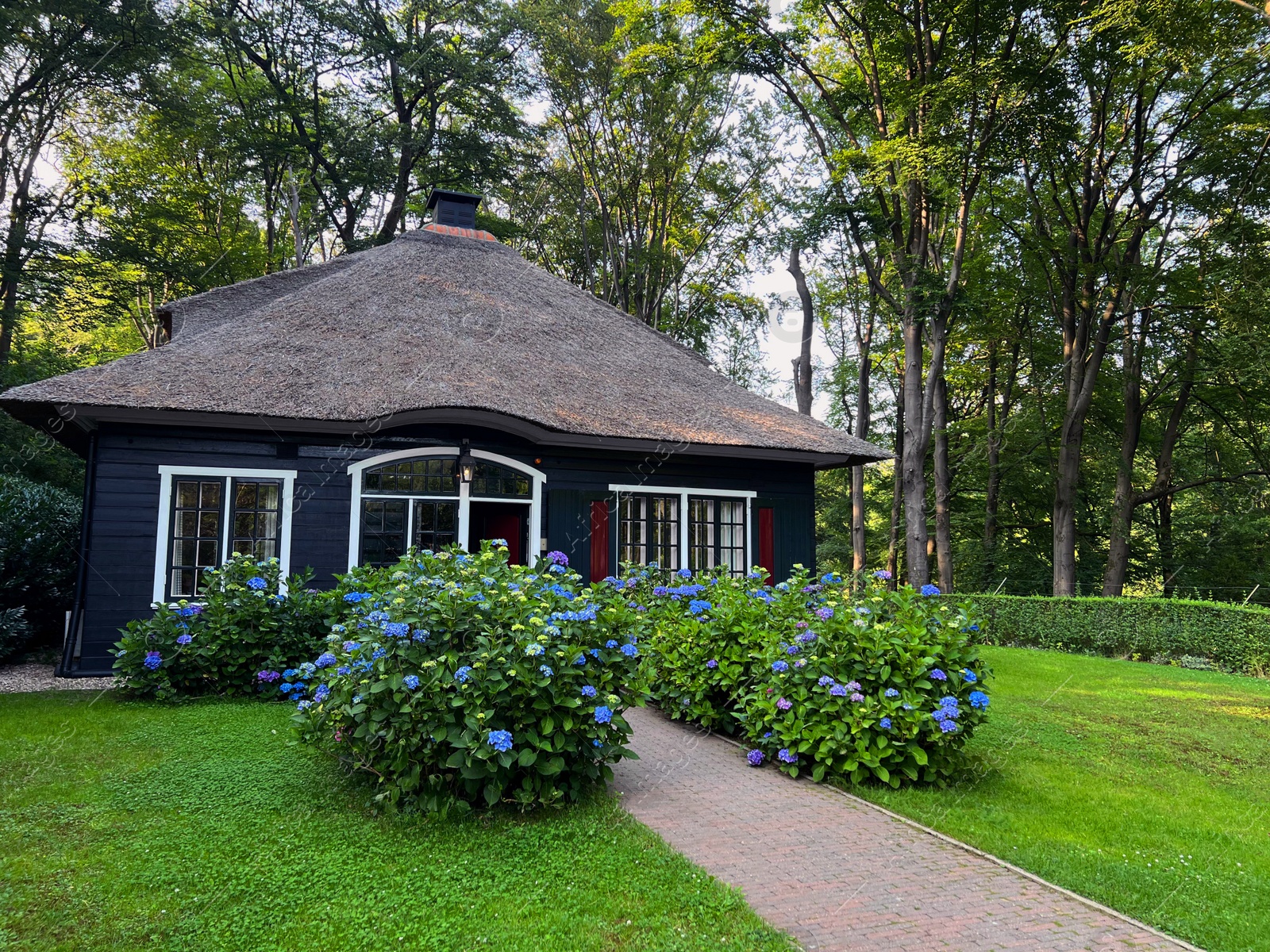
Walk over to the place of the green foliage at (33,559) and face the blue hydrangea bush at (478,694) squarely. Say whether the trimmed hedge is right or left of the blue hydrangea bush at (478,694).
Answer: left

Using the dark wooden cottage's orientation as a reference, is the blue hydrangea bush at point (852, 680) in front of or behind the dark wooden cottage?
in front

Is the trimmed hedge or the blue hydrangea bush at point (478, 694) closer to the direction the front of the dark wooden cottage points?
the blue hydrangea bush

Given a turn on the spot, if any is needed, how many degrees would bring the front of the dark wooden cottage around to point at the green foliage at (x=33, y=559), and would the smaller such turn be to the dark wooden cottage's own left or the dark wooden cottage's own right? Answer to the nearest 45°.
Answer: approximately 90° to the dark wooden cottage's own right

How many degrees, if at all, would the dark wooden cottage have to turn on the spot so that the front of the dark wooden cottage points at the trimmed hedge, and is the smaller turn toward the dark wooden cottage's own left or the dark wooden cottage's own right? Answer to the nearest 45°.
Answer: approximately 90° to the dark wooden cottage's own left

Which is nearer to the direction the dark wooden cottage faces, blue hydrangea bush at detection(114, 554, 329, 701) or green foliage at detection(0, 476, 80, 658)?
the blue hydrangea bush

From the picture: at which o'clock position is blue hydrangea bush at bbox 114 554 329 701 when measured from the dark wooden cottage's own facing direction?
The blue hydrangea bush is roughly at 1 o'clock from the dark wooden cottage.

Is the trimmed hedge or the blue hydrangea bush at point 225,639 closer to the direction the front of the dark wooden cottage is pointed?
the blue hydrangea bush

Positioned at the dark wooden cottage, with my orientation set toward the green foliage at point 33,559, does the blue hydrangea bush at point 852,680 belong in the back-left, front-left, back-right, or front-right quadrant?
back-left

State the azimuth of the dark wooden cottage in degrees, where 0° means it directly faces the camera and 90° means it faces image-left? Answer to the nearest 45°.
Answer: approximately 0°

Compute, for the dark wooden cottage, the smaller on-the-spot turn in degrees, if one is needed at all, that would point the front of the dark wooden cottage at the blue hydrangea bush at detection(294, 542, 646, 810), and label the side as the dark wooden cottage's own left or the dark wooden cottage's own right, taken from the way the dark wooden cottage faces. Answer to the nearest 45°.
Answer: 0° — it already faces it
